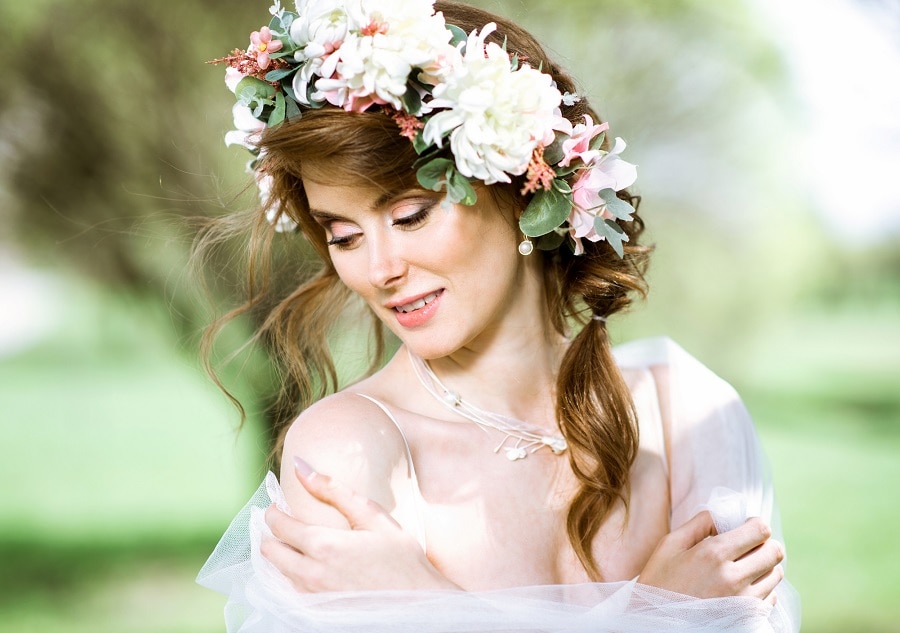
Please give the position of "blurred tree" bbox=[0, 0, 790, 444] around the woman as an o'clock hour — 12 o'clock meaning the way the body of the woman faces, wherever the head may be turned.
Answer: The blurred tree is roughly at 5 o'clock from the woman.

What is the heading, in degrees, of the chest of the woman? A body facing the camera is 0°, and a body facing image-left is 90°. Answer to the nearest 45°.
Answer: approximately 0°
